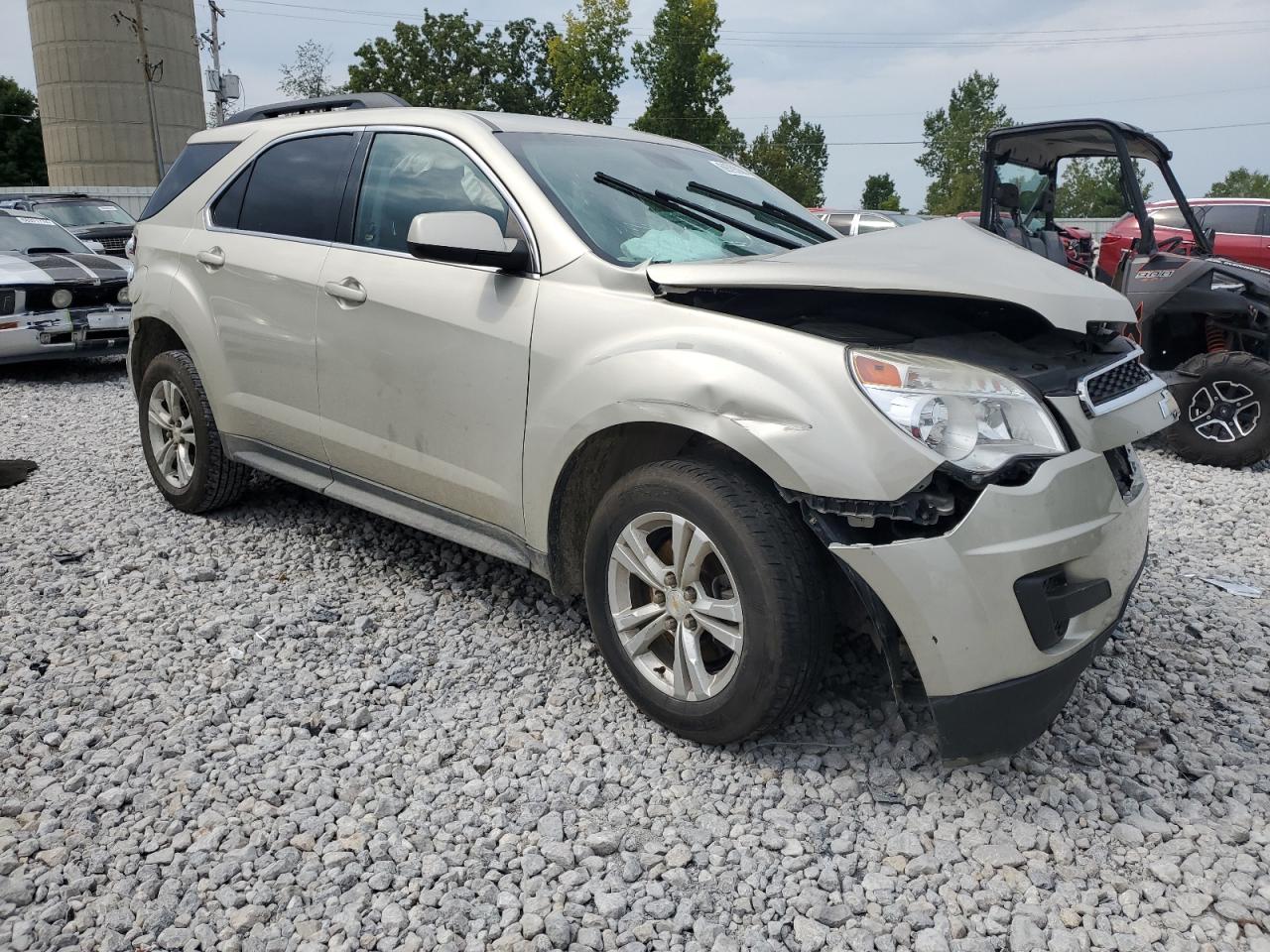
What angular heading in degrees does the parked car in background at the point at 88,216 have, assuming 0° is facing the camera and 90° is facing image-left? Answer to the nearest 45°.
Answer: approximately 315°

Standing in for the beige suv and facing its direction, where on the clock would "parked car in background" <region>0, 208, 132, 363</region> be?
The parked car in background is roughly at 6 o'clock from the beige suv.

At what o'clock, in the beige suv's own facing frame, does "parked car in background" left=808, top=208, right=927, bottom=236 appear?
The parked car in background is roughly at 8 o'clock from the beige suv.

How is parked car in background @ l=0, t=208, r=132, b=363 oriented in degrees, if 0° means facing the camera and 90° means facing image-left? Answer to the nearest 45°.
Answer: approximately 315°

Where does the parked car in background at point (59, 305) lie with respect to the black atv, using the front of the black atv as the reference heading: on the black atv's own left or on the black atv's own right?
on the black atv's own right

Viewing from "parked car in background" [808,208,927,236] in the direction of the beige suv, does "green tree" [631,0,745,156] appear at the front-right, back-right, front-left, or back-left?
back-right

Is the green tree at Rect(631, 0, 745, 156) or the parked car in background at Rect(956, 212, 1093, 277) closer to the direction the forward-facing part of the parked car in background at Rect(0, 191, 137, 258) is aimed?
the parked car in background

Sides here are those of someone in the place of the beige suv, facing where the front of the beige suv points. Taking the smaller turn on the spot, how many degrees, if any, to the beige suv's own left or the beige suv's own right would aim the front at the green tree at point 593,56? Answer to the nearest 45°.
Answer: approximately 135° to the beige suv's own left

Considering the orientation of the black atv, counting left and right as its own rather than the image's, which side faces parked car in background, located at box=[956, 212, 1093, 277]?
back
